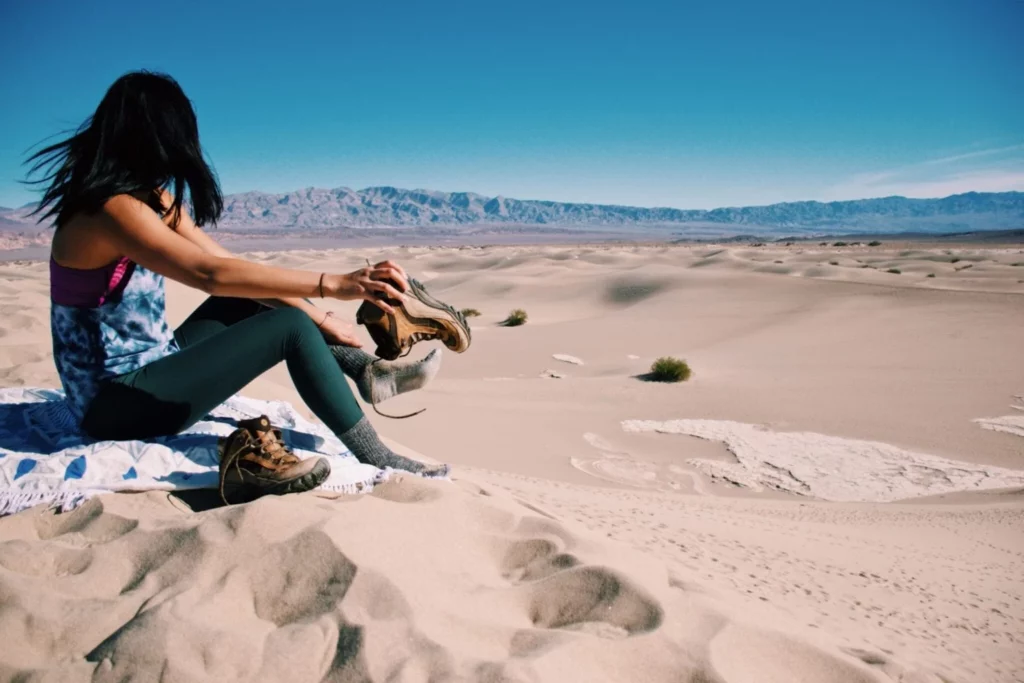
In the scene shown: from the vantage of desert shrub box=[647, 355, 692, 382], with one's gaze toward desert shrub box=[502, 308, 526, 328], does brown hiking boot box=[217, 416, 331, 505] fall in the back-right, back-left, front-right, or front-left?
back-left

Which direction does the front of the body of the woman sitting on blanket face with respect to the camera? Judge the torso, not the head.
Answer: to the viewer's right

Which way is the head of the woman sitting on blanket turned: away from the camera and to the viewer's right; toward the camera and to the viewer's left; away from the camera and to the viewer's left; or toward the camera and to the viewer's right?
away from the camera and to the viewer's right

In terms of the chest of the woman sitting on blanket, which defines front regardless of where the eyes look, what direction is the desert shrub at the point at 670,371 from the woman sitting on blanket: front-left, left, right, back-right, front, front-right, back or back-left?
front-left

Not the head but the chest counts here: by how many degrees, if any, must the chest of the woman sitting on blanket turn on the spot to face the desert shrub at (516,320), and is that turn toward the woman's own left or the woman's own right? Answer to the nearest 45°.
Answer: approximately 45° to the woman's own left
